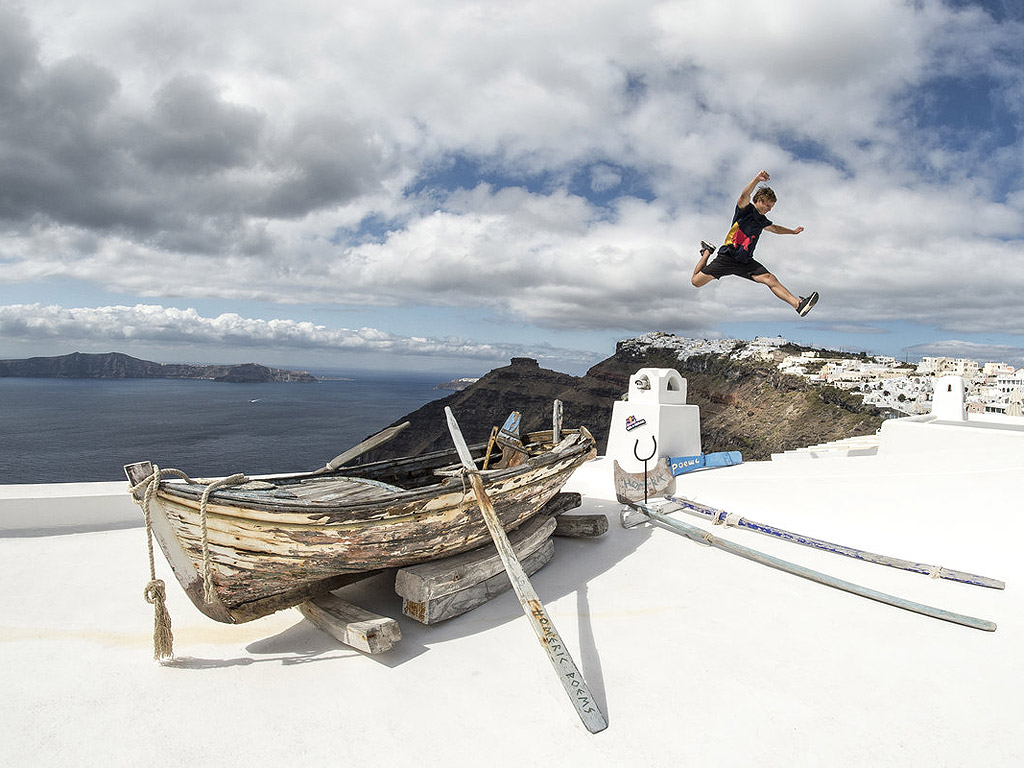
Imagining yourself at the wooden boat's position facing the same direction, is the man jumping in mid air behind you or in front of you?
behind

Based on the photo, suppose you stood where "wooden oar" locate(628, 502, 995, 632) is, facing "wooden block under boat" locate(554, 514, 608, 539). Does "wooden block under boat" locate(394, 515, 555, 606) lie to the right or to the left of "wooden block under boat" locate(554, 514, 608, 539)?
left

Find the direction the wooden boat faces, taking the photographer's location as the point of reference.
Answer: facing the viewer and to the left of the viewer

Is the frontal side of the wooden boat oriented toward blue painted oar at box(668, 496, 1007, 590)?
no

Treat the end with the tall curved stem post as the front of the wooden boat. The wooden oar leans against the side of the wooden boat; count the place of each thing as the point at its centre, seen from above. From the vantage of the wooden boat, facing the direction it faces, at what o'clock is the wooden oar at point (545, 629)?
The wooden oar is roughly at 8 o'clock from the wooden boat.
